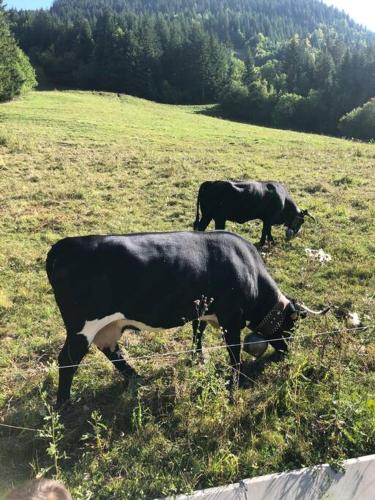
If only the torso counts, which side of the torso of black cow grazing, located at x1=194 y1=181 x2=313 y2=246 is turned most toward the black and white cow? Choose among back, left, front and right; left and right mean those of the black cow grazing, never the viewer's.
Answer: right

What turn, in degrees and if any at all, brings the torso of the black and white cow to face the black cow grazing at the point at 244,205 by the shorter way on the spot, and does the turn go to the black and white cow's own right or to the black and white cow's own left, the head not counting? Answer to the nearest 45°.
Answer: approximately 90° to the black and white cow's own left

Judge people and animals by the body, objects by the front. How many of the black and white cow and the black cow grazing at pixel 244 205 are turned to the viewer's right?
2

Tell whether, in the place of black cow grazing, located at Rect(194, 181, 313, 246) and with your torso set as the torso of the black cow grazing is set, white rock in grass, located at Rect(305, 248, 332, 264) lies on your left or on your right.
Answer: on your right

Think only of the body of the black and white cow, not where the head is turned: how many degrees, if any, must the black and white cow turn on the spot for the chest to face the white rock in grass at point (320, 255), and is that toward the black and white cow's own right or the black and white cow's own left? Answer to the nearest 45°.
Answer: approximately 45° to the black and white cow's own left

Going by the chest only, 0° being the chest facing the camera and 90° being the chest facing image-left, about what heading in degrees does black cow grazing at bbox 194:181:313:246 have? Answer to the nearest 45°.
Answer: approximately 270°

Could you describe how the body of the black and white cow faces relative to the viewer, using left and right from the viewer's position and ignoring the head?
facing to the right of the viewer

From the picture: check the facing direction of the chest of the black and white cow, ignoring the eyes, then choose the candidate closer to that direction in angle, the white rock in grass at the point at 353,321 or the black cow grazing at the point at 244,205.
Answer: the white rock in grass

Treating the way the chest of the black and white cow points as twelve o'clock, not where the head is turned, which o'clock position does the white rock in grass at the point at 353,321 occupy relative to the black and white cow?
The white rock in grass is roughly at 11 o'clock from the black and white cow.

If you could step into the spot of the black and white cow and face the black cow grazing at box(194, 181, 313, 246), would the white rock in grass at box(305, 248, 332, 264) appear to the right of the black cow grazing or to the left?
right
